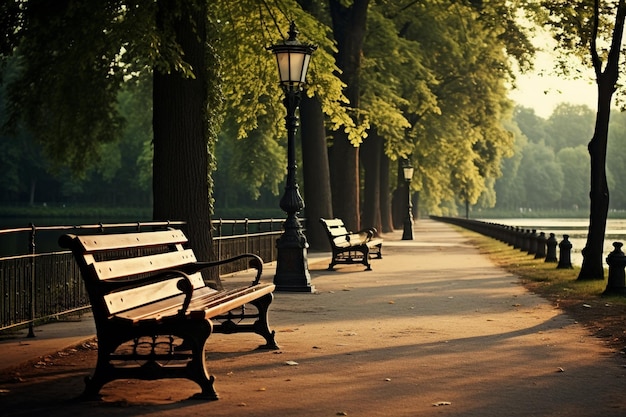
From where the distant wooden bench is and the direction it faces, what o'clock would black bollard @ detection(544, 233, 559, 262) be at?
The black bollard is roughly at 11 o'clock from the distant wooden bench.

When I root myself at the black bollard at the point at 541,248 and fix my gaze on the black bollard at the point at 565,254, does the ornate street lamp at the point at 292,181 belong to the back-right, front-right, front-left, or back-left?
front-right

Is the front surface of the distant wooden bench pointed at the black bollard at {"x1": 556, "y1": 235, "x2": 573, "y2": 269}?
yes

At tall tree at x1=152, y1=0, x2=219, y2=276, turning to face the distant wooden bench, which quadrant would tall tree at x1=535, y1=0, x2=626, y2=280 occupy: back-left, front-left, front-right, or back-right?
front-right

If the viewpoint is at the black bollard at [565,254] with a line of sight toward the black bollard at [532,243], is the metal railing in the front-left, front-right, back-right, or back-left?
back-left

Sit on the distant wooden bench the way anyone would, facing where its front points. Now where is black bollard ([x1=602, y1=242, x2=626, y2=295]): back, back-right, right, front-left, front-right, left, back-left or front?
front-right

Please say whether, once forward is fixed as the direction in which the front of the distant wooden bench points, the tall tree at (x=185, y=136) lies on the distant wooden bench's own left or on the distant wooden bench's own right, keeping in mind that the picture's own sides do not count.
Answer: on the distant wooden bench's own right

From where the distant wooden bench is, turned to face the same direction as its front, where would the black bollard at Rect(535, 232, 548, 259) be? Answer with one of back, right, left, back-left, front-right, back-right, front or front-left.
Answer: front-left

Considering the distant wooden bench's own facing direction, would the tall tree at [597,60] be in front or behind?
in front

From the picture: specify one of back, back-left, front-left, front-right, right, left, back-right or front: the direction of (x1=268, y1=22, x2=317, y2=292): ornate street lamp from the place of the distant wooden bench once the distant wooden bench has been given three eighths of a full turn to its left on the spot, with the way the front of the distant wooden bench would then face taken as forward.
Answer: back-left

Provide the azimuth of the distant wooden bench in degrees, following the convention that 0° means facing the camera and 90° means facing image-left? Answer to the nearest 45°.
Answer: approximately 270°

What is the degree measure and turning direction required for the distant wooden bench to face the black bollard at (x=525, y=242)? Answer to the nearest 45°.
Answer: approximately 45° to its left
